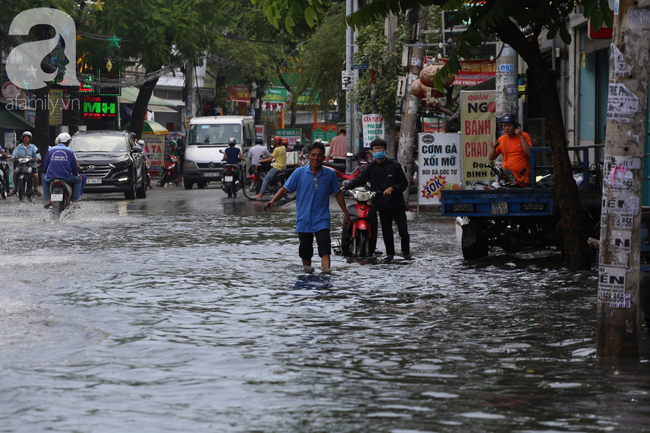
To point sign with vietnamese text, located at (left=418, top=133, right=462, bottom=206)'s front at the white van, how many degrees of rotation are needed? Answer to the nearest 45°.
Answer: approximately 135° to its right

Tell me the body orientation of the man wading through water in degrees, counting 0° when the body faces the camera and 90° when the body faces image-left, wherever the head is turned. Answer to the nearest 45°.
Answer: approximately 0°

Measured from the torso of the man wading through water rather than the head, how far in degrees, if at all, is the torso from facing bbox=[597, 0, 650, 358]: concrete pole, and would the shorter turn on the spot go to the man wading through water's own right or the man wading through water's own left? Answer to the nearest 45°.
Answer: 0° — they already face it

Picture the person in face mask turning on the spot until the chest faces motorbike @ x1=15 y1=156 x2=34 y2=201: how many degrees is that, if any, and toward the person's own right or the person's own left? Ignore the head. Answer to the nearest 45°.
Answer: approximately 135° to the person's own right
